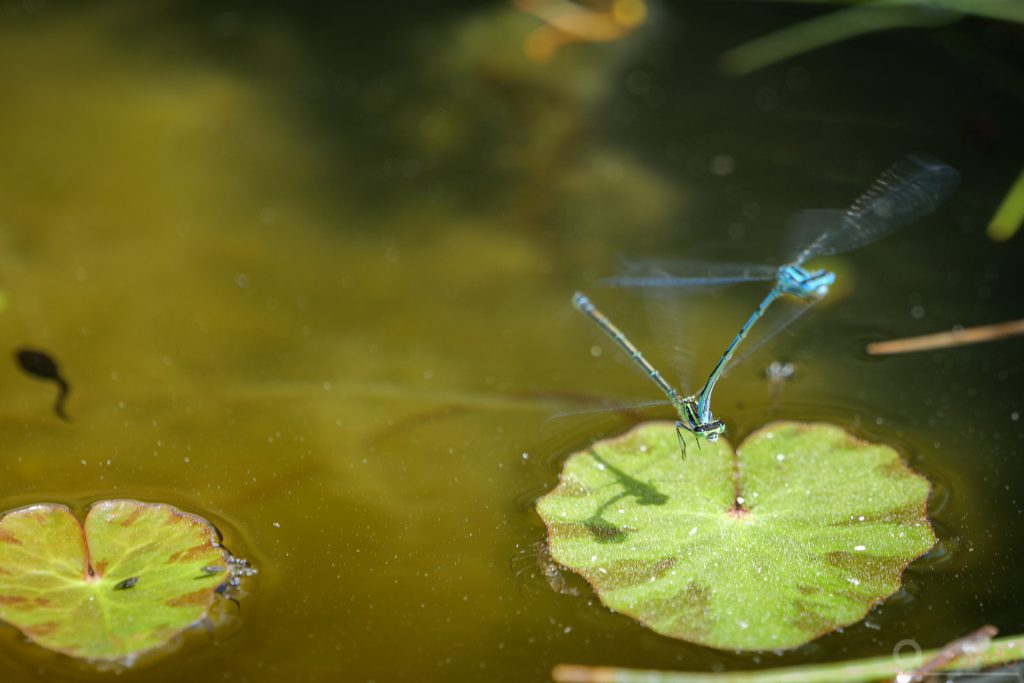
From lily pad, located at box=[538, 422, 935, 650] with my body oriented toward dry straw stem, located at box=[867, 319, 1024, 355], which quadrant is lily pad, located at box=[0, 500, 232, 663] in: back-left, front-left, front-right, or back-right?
back-left

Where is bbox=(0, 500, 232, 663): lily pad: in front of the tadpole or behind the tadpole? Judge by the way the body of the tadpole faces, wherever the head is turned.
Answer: behind

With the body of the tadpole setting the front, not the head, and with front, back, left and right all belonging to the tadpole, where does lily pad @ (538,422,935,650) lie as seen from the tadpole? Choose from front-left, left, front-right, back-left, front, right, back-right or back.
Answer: back

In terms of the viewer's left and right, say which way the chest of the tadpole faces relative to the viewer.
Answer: facing away from the viewer and to the left of the viewer

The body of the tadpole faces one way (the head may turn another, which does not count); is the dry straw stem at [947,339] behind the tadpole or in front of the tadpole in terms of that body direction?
behind
